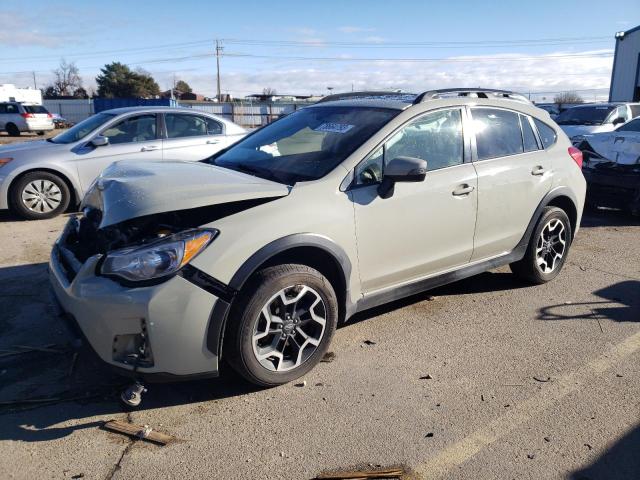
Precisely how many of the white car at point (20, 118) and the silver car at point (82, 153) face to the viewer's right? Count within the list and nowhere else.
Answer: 0

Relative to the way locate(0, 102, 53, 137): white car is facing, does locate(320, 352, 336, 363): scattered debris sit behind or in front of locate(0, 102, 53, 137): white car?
behind

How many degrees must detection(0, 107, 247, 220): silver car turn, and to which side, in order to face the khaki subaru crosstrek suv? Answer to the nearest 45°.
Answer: approximately 90° to its left

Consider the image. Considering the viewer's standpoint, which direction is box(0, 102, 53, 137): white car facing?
facing away from the viewer and to the left of the viewer

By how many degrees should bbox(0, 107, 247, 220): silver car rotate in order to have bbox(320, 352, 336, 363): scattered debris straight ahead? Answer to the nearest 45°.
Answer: approximately 90° to its left

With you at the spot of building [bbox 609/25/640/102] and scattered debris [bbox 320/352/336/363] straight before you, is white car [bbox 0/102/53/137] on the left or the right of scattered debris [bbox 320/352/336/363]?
right

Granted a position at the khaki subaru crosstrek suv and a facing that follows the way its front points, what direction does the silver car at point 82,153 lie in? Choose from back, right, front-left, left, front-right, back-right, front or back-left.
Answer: right

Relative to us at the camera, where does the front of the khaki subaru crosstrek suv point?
facing the viewer and to the left of the viewer

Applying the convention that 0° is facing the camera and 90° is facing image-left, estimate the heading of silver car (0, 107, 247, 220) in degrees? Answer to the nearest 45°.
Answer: approximately 90°

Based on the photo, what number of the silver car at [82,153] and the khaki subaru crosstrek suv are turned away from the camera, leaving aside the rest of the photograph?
0

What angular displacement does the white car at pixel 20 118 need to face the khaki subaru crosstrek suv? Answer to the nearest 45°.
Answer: approximately 135° to its left

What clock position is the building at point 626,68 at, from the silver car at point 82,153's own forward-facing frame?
The building is roughly at 5 o'clock from the silver car.

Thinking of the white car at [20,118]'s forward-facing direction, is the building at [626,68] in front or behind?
behind
